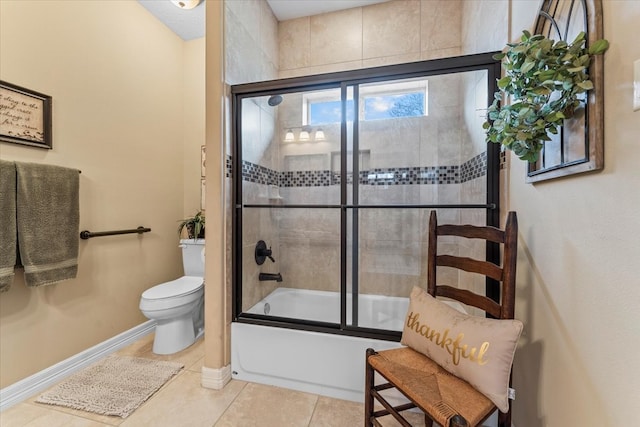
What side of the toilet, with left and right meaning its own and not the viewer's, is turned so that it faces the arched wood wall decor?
left

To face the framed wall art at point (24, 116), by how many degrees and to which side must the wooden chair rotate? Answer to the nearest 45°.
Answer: approximately 45° to its right

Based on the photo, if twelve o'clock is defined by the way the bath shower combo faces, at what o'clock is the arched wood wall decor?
The arched wood wall decor is roughly at 11 o'clock from the bath shower combo.

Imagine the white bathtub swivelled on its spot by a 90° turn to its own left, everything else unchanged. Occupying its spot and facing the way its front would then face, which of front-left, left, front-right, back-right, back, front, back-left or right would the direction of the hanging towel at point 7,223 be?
back

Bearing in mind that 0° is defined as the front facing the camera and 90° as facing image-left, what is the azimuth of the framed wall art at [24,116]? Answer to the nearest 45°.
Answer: approximately 315°

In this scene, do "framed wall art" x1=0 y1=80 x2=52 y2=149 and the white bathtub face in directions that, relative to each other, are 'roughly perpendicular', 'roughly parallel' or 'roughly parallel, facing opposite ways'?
roughly perpendicular

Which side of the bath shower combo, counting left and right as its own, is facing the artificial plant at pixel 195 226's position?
right

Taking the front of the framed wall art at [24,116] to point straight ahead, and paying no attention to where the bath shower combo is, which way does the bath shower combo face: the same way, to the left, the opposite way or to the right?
to the right

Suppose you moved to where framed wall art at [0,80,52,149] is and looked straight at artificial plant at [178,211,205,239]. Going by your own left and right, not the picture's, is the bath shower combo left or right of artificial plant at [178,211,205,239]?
right

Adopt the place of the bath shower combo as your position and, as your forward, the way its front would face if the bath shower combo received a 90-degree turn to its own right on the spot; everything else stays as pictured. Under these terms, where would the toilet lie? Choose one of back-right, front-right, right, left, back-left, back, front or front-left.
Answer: front

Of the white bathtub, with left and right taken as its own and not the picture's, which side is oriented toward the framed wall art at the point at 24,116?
right

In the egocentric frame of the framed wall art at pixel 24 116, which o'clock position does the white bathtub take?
The white bathtub is roughly at 12 o'clock from the framed wall art.
